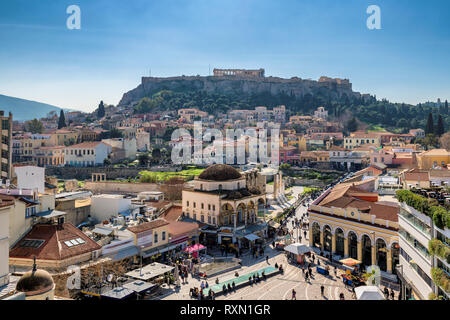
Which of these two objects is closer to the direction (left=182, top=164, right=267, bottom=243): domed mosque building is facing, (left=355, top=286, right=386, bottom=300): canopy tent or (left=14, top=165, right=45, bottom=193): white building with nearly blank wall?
the canopy tent

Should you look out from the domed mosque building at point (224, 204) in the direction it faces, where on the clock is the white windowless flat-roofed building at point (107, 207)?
The white windowless flat-roofed building is roughly at 4 o'clock from the domed mosque building.

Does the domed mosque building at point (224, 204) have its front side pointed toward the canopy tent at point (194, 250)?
no

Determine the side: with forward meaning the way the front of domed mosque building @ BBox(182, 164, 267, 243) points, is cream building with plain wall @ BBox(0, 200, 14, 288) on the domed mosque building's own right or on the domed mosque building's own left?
on the domed mosque building's own right

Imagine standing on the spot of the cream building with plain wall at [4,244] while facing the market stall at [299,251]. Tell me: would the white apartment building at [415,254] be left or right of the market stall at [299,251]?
right

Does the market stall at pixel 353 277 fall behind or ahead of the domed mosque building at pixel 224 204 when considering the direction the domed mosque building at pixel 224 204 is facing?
ahead

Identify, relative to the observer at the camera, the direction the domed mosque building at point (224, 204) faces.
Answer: facing the viewer and to the right of the viewer

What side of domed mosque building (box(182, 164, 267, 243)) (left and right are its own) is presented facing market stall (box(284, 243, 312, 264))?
front

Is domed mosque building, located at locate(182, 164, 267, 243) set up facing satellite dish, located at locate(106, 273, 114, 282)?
no

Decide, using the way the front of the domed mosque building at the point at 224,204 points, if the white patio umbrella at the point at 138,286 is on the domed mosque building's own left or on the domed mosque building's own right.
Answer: on the domed mosque building's own right

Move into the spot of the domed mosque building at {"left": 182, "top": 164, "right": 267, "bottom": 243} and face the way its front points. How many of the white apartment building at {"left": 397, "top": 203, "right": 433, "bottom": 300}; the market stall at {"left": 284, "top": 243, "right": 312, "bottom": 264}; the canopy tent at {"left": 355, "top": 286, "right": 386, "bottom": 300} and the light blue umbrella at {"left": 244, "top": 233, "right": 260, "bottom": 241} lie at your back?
0

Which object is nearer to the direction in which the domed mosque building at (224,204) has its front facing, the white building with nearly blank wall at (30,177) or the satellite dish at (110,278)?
the satellite dish

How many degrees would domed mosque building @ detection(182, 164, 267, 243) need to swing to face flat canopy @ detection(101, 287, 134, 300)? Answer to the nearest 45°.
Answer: approximately 45° to its right

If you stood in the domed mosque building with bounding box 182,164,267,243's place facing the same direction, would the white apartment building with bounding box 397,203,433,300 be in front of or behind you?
in front
